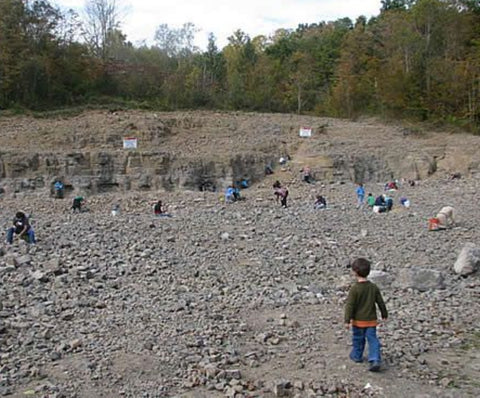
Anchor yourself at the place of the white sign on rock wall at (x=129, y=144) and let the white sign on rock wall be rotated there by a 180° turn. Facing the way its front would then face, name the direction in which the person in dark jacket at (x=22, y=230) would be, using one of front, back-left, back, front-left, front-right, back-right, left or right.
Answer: back

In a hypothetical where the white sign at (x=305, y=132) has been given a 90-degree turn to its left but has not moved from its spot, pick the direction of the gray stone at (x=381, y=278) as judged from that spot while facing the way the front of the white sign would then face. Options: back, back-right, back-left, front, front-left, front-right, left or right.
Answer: right

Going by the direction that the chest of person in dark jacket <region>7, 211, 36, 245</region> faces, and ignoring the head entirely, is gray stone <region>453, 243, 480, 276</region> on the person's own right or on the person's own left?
on the person's own left

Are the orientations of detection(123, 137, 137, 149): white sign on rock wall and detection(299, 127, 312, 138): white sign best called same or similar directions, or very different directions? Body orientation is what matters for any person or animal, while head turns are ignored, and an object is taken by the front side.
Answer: same or similar directions

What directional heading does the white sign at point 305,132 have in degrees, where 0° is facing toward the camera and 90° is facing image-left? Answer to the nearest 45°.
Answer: approximately 0°

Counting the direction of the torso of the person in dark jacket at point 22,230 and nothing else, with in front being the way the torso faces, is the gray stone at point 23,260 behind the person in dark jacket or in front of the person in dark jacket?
in front

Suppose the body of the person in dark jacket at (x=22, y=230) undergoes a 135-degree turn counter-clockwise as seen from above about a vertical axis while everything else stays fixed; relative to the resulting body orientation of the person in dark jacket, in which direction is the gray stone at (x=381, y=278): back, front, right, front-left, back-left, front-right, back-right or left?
right

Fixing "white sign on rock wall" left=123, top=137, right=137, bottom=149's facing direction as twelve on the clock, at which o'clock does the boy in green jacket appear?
The boy in green jacket is roughly at 12 o'clock from the white sign on rock wall.

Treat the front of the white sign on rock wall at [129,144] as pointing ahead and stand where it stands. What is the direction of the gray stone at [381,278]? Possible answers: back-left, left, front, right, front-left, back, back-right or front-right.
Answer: front

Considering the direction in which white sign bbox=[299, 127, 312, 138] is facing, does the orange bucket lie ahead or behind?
ahead

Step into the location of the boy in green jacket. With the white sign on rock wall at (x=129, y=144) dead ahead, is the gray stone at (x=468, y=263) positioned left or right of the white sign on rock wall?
right

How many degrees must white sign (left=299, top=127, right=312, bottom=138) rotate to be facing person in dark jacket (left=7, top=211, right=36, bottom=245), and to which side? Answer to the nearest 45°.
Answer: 0° — it already faces them

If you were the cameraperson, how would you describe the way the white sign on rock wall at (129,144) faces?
facing the viewer

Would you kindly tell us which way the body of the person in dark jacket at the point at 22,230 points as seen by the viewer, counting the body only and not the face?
toward the camera

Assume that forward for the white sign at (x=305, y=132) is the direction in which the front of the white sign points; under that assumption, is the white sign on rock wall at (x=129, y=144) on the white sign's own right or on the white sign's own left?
on the white sign's own right

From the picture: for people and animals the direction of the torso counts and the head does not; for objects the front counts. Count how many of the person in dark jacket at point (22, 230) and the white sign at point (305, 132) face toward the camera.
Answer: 2

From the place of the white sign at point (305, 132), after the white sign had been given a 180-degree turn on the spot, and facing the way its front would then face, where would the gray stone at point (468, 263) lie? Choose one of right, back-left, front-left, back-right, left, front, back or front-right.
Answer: back

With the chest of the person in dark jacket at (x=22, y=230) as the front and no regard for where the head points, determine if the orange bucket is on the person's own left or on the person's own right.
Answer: on the person's own left
